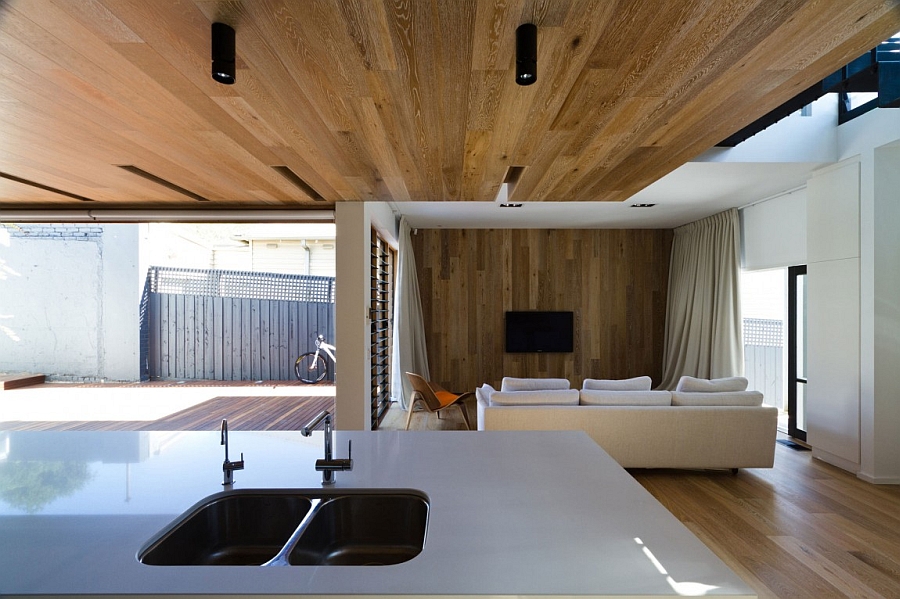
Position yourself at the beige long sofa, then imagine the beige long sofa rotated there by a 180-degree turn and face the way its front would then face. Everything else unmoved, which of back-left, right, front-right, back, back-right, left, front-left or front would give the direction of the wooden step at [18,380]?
right

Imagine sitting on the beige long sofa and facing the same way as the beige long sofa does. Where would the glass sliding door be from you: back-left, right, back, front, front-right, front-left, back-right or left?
front-right

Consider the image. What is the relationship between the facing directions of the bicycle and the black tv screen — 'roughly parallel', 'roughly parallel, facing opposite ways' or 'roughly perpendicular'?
roughly perpendicular

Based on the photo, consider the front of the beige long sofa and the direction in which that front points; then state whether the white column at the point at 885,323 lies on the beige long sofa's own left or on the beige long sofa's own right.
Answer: on the beige long sofa's own right

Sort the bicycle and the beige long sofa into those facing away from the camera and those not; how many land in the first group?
1

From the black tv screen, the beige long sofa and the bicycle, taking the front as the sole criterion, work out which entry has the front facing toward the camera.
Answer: the black tv screen

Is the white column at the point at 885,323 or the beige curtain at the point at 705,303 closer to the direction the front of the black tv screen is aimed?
the white column

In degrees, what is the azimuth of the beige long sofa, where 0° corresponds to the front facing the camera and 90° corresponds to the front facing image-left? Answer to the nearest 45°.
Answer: approximately 180°

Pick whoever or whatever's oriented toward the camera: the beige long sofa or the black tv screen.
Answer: the black tv screen

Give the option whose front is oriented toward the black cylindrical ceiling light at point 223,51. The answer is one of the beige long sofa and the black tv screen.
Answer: the black tv screen

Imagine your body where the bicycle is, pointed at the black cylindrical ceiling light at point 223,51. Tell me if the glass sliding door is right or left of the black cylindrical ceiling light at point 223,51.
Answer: left

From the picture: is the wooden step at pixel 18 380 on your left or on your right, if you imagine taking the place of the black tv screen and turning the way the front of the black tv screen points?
on your right

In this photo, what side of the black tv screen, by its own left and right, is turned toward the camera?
front

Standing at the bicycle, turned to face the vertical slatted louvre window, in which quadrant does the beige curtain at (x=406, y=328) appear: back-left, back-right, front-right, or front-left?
front-left

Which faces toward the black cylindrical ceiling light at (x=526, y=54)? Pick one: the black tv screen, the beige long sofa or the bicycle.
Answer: the black tv screen
